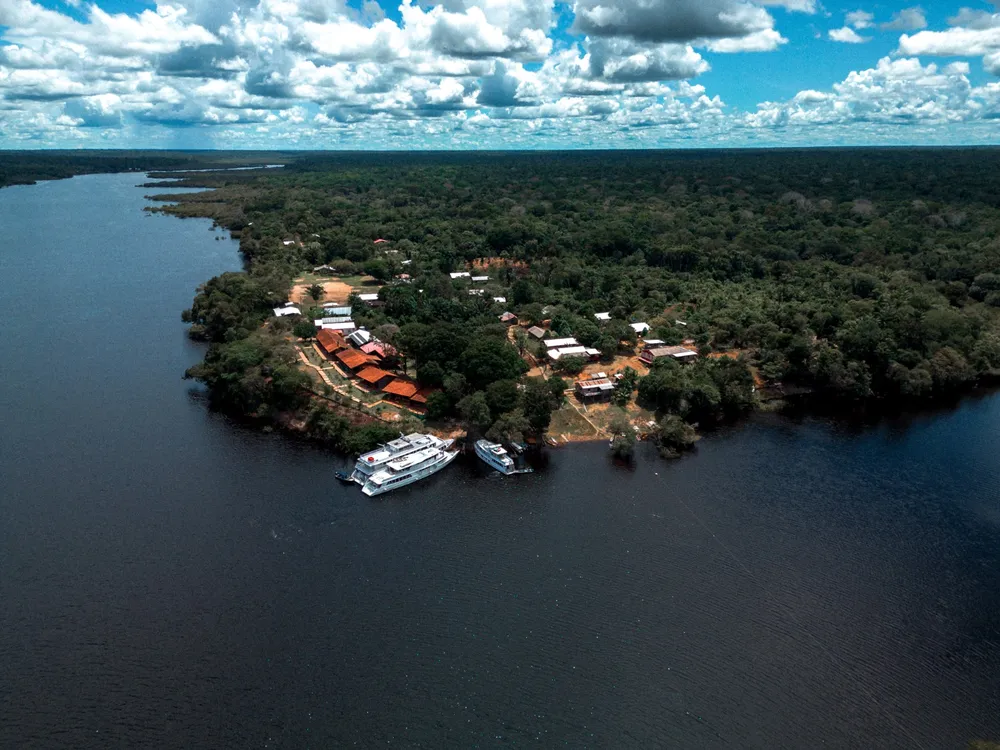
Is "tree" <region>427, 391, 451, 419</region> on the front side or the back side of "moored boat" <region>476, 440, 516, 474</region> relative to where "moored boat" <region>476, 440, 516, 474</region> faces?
on the front side

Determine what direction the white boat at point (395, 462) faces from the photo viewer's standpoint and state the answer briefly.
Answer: facing away from the viewer and to the right of the viewer

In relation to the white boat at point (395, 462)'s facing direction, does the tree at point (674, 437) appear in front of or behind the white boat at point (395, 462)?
in front

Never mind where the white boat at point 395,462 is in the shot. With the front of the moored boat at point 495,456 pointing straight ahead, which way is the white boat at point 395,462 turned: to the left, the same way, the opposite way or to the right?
to the right

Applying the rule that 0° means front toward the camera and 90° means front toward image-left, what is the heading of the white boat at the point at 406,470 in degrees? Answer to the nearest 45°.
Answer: approximately 225°

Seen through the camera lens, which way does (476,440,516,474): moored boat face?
facing away from the viewer and to the left of the viewer

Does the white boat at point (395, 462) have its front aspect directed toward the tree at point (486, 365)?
yes

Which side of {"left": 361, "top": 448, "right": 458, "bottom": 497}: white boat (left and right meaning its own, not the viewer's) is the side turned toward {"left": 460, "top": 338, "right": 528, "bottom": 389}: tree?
front

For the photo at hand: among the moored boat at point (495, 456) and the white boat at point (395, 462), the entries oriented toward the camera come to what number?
0

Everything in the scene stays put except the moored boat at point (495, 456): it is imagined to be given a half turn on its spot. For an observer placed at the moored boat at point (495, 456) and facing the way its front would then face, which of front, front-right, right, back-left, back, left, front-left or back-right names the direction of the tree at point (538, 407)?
left

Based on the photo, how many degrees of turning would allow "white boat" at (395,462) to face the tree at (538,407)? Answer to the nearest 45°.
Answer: approximately 45° to its right

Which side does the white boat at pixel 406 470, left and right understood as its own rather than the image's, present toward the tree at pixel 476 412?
front
